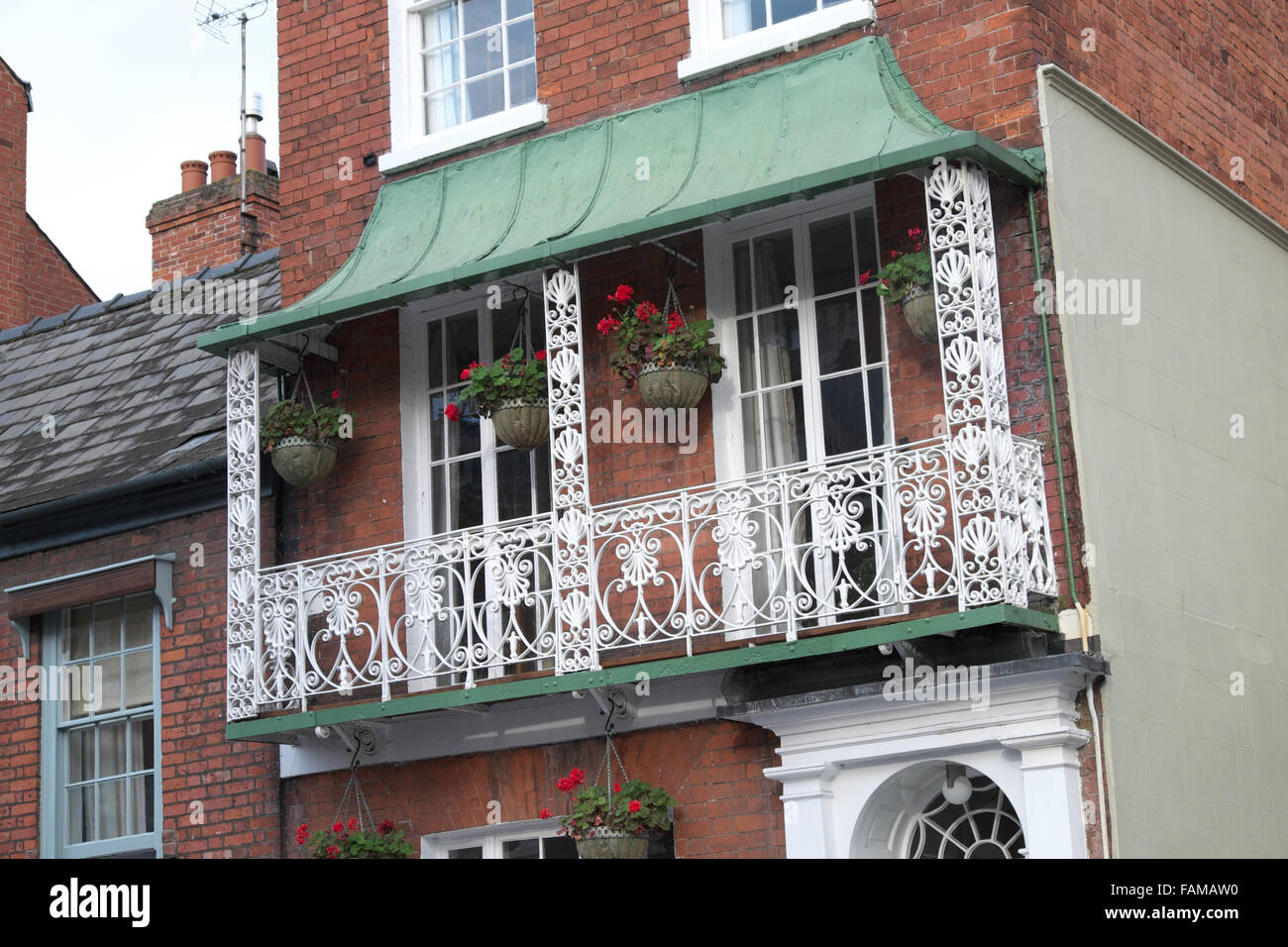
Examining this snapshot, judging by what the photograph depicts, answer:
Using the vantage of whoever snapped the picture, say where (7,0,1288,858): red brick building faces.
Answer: facing the viewer and to the left of the viewer
